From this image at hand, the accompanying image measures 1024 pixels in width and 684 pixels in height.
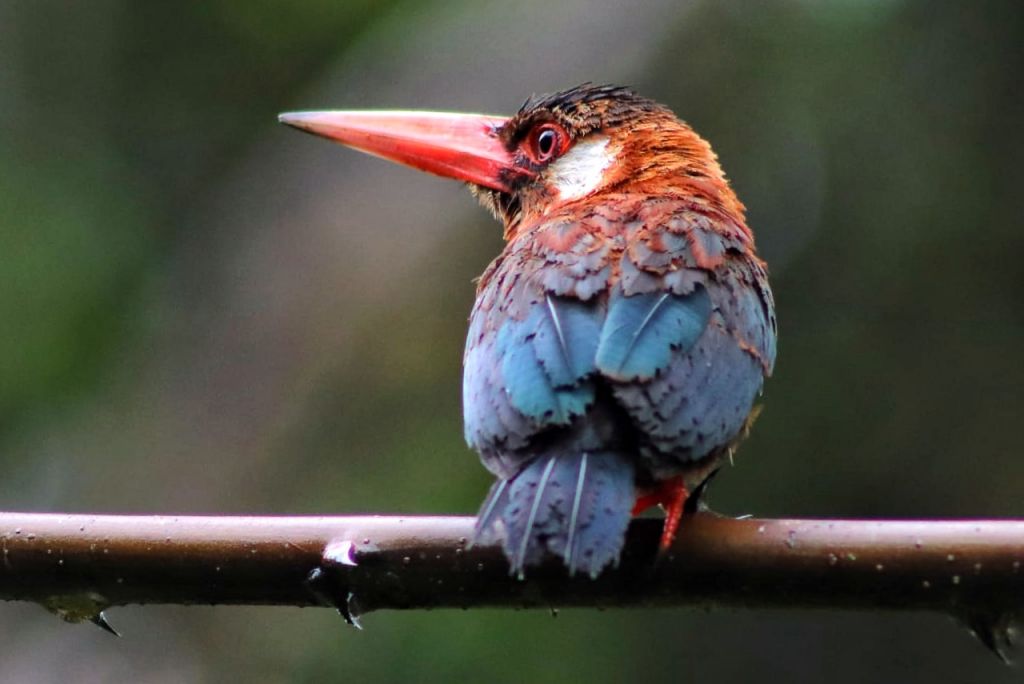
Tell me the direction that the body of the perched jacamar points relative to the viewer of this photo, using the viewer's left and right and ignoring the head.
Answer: facing away from the viewer
